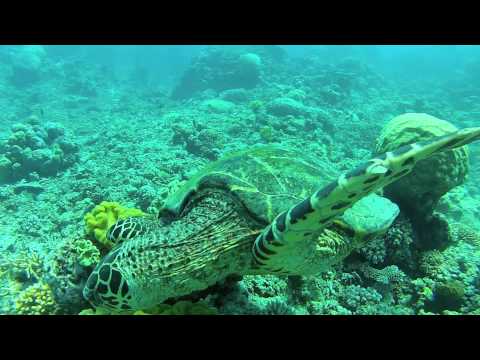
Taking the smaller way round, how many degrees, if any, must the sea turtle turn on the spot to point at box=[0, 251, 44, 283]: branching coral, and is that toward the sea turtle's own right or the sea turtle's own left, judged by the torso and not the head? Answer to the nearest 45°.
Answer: approximately 45° to the sea turtle's own right

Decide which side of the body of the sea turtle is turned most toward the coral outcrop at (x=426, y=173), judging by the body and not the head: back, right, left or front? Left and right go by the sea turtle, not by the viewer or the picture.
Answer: back

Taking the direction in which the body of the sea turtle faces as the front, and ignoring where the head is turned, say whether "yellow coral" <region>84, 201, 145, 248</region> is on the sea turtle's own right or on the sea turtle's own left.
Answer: on the sea turtle's own right

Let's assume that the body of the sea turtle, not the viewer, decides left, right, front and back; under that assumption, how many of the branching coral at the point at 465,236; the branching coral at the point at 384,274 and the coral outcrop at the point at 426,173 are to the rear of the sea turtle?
3

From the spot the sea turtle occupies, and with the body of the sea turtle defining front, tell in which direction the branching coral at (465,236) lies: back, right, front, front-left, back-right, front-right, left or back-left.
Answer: back

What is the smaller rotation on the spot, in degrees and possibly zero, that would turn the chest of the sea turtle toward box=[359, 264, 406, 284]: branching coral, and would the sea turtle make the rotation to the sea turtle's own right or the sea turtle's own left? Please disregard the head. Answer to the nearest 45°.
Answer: approximately 180°

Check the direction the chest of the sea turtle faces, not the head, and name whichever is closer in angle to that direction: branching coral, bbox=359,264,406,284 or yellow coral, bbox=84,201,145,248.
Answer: the yellow coral

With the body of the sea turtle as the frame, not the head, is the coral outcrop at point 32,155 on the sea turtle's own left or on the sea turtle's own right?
on the sea turtle's own right

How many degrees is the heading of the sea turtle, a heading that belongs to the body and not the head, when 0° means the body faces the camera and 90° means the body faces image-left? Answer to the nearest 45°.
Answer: approximately 45°

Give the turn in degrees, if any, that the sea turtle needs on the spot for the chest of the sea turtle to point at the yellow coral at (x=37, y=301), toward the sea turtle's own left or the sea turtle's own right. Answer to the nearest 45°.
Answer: approximately 45° to the sea turtle's own right
